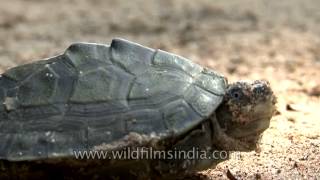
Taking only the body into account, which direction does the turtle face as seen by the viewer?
to the viewer's right
